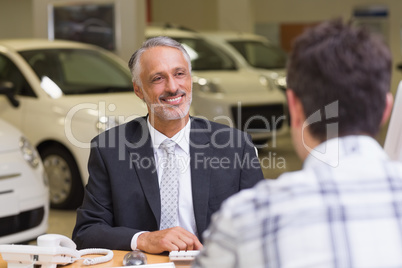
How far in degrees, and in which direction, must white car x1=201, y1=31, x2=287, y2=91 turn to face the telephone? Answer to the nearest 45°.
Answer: approximately 45° to its right

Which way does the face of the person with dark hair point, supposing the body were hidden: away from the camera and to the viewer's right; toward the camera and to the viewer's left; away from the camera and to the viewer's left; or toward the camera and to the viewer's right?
away from the camera and to the viewer's left

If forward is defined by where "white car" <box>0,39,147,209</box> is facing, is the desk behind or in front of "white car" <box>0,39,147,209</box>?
in front

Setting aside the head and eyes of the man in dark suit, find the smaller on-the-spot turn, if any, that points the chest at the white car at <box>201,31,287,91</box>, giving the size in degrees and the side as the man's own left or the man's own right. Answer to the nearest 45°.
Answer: approximately 180°

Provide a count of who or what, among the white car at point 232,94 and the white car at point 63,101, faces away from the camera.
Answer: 0

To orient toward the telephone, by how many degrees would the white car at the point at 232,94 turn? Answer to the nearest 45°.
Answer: approximately 45° to its right

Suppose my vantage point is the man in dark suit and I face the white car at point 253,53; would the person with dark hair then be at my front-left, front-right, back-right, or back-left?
back-right

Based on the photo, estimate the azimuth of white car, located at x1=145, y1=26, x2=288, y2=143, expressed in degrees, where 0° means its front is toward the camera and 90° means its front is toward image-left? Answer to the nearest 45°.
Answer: approximately 315°

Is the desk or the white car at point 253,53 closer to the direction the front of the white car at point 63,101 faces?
the desk
